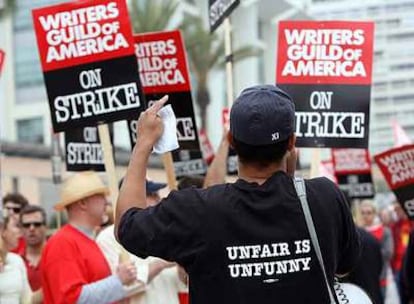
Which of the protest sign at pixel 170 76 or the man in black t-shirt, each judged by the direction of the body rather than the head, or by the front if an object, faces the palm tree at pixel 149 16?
the man in black t-shirt

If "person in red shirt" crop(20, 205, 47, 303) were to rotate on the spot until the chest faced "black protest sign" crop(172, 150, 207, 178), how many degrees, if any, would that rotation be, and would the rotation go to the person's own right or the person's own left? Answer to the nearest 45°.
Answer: approximately 90° to the person's own left

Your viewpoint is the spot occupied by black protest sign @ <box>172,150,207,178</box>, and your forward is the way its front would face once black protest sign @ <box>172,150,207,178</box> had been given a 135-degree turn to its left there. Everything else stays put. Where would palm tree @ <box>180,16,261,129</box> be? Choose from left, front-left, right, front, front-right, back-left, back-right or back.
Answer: front-left

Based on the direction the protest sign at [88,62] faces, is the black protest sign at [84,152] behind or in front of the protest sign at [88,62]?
behind

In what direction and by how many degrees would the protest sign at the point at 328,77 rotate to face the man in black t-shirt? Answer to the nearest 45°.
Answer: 0° — it already faces them

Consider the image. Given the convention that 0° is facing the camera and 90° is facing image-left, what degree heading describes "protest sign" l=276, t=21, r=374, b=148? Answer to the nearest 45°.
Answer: approximately 0°

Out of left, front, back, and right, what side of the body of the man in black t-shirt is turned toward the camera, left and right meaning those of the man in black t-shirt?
back

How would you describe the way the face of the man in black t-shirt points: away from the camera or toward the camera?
away from the camera

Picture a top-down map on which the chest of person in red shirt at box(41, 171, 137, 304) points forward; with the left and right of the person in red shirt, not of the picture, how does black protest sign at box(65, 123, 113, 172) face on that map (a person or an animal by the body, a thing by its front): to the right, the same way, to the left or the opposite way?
to the right

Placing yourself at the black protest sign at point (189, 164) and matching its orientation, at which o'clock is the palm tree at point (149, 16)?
The palm tree is roughly at 6 o'clock from the black protest sign.

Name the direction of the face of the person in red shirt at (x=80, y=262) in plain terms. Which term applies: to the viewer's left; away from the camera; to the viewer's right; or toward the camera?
to the viewer's right
